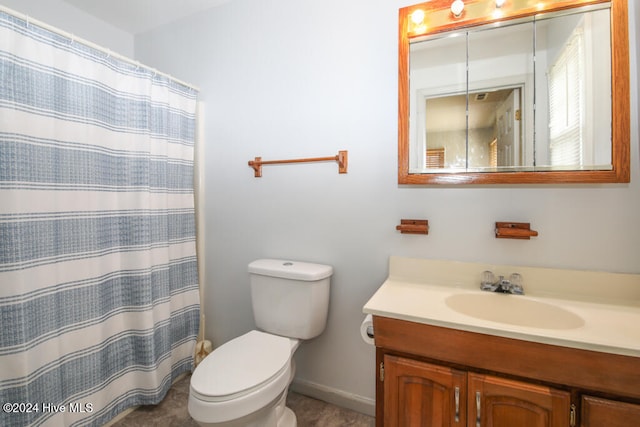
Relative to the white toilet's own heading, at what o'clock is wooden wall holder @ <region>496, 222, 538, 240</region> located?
The wooden wall holder is roughly at 8 o'clock from the white toilet.

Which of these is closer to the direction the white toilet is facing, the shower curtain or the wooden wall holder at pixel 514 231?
the shower curtain

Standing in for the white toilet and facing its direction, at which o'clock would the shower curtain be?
The shower curtain is roughly at 2 o'clock from the white toilet.

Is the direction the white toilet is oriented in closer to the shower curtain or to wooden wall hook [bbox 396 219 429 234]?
the shower curtain

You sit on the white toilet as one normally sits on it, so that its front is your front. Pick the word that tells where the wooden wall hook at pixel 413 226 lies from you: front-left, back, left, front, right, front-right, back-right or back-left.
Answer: back-left

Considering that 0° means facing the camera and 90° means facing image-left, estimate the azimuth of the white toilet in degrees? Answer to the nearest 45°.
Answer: approximately 45°

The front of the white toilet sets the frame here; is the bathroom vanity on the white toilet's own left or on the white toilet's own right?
on the white toilet's own left

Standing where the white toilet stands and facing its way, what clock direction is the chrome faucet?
The chrome faucet is roughly at 8 o'clock from the white toilet.
